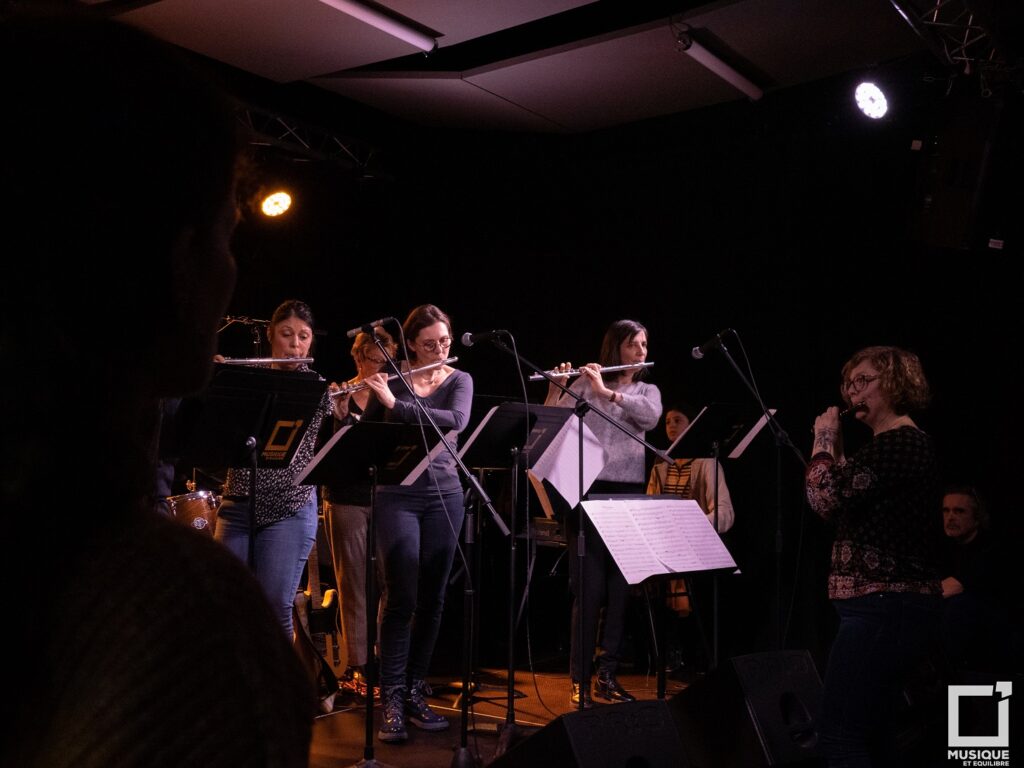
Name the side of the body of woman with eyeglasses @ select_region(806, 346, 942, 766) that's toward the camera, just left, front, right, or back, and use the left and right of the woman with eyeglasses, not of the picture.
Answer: left

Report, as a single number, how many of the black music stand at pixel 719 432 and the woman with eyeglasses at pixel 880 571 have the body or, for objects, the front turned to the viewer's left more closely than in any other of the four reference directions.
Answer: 1

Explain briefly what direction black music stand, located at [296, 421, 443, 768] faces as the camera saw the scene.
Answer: facing away from the viewer and to the left of the viewer

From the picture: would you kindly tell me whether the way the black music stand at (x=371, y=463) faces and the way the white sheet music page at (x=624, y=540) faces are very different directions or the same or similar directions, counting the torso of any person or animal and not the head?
very different directions

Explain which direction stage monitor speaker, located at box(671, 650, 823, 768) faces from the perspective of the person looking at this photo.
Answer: facing away from the viewer and to the left of the viewer

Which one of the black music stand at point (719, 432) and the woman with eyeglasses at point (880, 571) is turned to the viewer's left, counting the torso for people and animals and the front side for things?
the woman with eyeglasses

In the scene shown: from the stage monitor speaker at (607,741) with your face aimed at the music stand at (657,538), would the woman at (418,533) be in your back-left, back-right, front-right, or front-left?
front-left

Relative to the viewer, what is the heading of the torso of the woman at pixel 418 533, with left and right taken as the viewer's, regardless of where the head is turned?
facing the viewer and to the right of the viewer

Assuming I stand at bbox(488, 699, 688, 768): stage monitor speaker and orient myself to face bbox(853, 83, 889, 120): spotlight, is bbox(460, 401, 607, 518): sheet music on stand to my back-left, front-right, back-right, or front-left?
front-left

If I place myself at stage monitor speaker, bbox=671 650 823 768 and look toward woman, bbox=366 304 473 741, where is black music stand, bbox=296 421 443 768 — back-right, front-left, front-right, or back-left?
front-left

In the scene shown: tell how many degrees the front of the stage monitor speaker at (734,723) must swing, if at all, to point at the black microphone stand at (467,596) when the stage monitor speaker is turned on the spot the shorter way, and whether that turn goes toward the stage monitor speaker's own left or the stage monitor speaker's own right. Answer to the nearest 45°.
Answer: approximately 45° to the stage monitor speaker's own left
